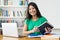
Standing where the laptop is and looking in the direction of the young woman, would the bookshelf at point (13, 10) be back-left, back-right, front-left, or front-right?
front-left

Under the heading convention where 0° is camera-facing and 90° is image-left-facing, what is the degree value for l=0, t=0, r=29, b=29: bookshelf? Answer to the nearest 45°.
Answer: approximately 0°

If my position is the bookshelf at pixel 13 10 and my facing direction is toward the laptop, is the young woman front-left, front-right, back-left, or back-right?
front-left

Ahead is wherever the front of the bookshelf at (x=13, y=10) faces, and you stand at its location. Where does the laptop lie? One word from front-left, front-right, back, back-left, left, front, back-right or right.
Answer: front

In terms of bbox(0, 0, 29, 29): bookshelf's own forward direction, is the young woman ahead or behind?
ahead
